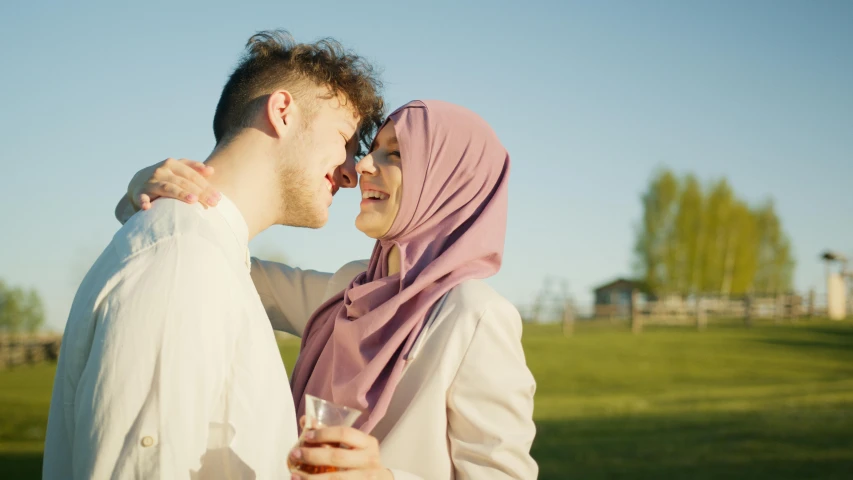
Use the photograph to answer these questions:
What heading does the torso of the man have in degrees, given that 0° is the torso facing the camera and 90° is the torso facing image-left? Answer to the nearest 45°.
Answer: approximately 270°

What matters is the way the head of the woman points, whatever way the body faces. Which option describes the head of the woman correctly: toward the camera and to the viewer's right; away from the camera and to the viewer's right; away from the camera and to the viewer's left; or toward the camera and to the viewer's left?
toward the camera and to the viewer's left

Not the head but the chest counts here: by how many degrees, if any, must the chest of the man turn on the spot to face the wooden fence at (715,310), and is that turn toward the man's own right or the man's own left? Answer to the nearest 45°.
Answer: approximately 45° to the man's own left

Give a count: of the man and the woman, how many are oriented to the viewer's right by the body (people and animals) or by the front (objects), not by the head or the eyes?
1

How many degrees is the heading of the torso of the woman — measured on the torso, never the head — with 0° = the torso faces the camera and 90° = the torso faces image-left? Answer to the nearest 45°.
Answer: approximately 45°

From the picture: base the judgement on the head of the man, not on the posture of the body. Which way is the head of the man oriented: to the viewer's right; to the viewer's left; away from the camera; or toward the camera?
to the viewer's right

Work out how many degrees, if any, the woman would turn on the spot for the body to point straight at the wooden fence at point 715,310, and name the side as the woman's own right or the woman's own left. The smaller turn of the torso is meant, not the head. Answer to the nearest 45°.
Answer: approximately 180°

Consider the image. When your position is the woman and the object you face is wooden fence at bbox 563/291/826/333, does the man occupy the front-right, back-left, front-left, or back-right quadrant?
back-left

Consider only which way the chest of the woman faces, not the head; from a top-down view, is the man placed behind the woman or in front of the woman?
in front

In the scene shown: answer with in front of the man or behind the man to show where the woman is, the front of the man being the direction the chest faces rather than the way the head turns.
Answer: in front

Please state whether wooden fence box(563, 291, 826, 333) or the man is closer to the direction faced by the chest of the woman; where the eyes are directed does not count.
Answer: the man
